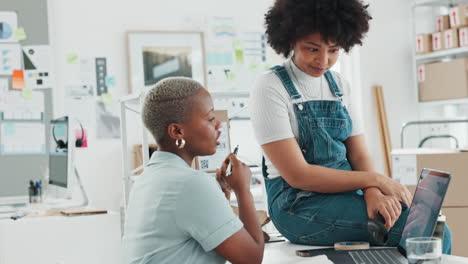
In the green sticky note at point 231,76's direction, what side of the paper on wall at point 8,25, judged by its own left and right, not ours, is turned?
left

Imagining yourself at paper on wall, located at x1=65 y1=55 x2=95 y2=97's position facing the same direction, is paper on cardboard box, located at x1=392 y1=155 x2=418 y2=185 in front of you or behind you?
in front

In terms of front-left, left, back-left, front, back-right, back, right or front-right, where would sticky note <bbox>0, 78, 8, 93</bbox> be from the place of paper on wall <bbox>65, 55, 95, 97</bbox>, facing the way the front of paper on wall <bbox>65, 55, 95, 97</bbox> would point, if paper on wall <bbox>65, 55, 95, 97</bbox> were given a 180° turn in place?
left

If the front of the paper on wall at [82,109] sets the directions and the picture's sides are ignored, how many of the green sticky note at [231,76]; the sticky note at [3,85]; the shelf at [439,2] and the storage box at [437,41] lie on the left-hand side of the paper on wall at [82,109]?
3

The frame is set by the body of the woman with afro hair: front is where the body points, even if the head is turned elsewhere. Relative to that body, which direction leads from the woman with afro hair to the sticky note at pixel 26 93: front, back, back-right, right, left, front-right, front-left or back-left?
back

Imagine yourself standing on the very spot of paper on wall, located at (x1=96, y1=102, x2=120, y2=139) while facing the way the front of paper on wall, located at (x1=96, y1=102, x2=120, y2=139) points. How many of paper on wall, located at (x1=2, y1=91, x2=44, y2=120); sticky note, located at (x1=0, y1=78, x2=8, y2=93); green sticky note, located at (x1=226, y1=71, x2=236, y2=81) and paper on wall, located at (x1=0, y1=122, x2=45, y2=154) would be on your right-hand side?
3
